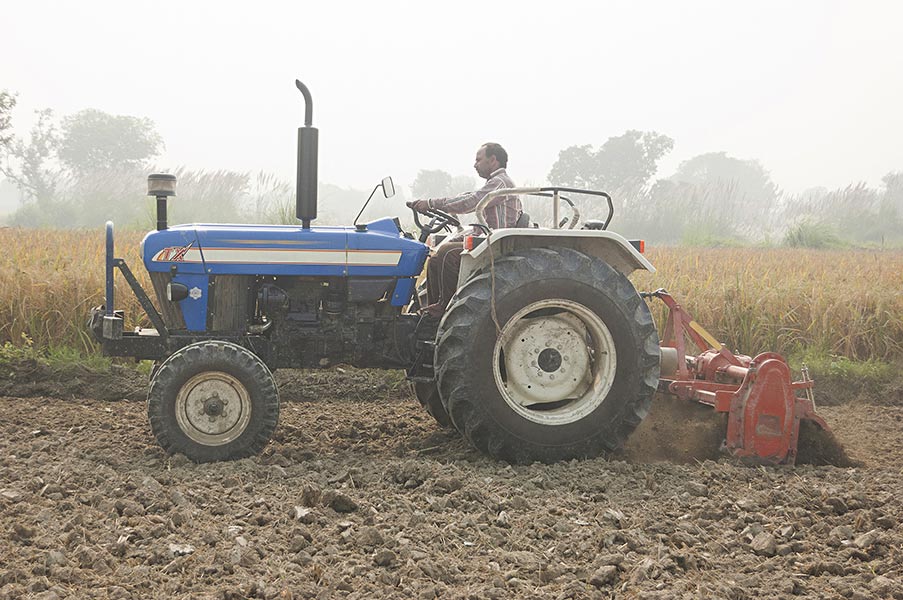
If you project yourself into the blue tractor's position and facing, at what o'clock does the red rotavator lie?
The red rotavator is roughly at 6 o'clock from the blue tractor.

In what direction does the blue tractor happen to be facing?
to the viewer's left

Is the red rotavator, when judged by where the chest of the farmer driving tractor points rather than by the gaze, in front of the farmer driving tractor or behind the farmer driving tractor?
behind

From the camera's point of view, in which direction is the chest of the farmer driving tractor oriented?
to the viewer's left
